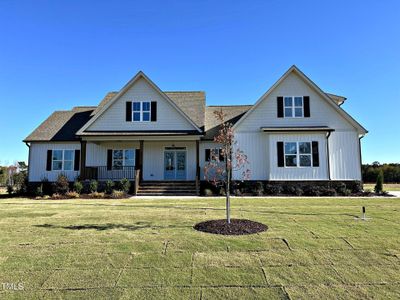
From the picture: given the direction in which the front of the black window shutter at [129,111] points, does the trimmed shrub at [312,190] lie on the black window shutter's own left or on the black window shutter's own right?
on the black window shutter's own left

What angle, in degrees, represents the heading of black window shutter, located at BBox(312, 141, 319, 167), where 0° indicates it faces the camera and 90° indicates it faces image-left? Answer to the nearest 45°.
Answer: approximately 0°

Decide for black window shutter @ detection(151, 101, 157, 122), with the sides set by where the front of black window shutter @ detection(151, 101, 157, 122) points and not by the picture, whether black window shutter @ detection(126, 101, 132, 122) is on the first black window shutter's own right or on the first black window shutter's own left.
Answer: on the first black window shutter's own right

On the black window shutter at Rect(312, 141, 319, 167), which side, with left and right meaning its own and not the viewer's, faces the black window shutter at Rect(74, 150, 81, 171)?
right

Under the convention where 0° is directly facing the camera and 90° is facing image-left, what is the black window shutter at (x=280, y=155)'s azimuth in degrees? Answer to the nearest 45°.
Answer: approximately 0°

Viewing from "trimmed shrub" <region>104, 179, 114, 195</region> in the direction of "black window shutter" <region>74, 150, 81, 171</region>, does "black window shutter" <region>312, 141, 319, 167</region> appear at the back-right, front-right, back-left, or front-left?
back-right

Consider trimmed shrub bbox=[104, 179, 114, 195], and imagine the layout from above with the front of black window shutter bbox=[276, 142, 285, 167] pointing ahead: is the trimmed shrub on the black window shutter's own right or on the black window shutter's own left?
on the black window shutter's own right

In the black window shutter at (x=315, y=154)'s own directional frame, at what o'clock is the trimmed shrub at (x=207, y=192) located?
The trimmed shrub is roughly at 2 o'clock from the black window shutter.

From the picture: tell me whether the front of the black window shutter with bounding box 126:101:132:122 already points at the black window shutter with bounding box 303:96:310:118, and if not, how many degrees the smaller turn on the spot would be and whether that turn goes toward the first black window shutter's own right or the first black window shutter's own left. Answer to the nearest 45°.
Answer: approximately 90° to the first black window shutter's own left
